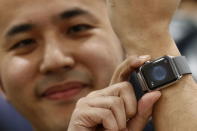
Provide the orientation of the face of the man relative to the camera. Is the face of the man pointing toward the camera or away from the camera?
toward the camera

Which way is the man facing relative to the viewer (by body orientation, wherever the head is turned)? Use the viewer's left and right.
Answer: facing the viewer
